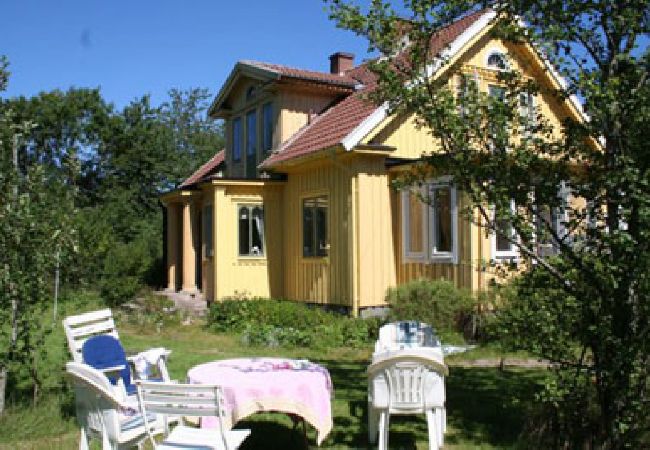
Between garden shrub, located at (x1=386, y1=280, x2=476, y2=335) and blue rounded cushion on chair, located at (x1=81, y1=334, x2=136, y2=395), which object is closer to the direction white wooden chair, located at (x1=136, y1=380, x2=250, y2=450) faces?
the garden shrub

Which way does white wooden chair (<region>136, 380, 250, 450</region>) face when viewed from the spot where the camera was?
facing away from the viewer and to the right of the viewer

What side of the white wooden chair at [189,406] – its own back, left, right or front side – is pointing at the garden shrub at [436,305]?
front

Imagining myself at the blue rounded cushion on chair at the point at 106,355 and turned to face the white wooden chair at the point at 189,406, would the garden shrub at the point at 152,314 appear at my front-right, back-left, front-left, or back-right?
back-left

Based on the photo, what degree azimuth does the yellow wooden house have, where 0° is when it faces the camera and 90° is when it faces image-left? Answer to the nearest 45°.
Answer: approximately 45°

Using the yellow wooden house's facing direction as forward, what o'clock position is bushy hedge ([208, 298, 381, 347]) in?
The bushy hedge is roughly at 11 o'clock from the yellow wooden house.

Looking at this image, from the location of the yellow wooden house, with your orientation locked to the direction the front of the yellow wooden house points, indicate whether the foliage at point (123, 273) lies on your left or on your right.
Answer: on your right

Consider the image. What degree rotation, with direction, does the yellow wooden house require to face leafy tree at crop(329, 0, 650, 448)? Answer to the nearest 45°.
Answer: approximately 45° to its left

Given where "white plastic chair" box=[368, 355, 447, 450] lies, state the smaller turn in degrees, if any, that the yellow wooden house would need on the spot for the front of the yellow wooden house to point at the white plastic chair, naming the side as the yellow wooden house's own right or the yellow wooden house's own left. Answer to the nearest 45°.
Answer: approximately 45° to the yellow wooden house's own left

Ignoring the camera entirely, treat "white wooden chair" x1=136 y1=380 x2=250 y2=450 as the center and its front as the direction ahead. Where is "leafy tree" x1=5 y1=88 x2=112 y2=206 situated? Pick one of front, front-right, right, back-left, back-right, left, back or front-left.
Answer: front-left

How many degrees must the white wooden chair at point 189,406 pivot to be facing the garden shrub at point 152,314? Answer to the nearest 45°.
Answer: approximately 45° to its left

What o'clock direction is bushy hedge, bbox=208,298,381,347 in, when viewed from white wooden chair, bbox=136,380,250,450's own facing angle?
The bushy hedge is roughly at 11 o'clock from the white wooden chair.

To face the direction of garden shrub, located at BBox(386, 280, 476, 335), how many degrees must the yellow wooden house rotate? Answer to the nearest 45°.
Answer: approximately 90° to its left
